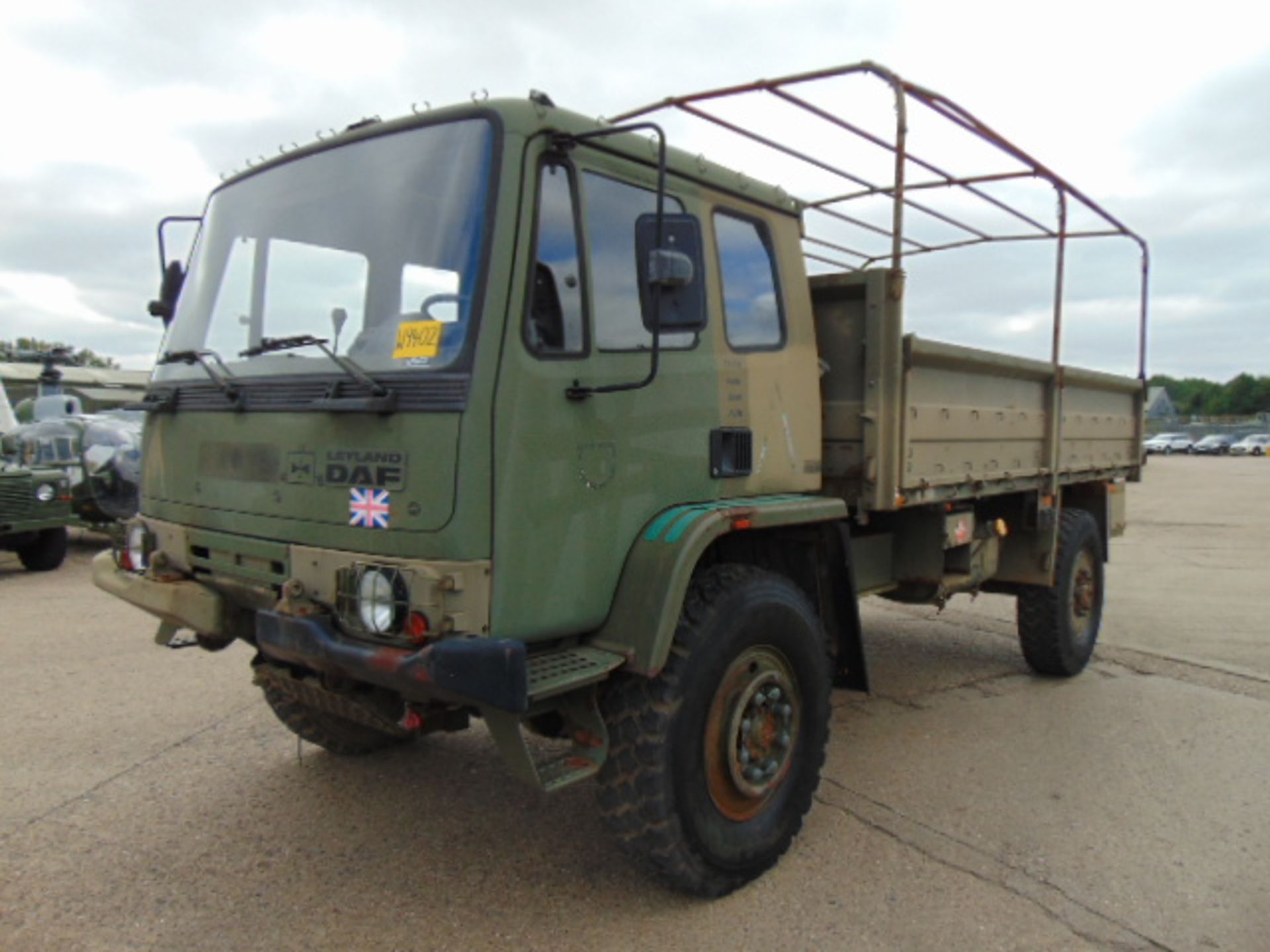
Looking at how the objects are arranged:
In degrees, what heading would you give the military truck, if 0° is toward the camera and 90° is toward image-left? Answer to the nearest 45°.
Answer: approximately 45°

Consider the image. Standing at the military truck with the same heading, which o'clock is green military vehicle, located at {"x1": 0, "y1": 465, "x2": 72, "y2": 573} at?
The green military vehicle is roughly at 3 o'clock from the military truck.
